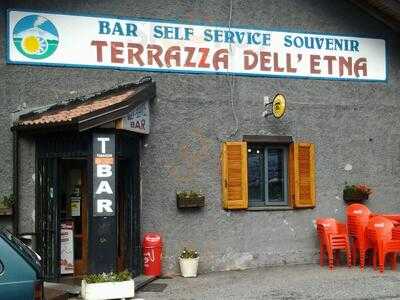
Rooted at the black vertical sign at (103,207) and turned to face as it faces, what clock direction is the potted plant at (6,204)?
The potted plant is roughly at 4 o'clock from the black vertical sign.

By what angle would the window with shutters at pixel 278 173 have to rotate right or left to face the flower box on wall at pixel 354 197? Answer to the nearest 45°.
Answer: approximately 90° to its left

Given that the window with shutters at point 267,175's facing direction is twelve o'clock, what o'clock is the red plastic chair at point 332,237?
The red plastic chair is roughly at 10 o'clock from the window with shutters.

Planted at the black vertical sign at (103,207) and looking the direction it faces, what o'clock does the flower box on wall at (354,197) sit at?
The flower box on wall is roughly at 8 o'clock from the black vertical sign.

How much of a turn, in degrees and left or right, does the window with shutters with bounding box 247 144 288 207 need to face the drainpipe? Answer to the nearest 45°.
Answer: approximately 45° to its right

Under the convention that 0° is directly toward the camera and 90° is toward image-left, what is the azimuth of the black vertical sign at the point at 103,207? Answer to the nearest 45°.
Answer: approximately 0°
